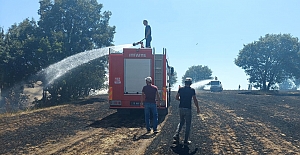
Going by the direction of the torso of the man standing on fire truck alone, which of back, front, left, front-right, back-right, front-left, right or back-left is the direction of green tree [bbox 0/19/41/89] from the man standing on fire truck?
front-right

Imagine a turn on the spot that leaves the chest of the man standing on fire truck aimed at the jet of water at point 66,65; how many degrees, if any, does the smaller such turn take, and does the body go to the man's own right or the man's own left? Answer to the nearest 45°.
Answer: approximately 45° to the man's own right

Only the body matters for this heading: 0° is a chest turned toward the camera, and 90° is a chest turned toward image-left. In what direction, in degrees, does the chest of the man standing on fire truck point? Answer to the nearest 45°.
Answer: approximately 90°

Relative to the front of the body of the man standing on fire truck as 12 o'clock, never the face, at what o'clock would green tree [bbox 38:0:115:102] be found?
The green tree is roughly at 2 o'clock from the man standing on fire truck.

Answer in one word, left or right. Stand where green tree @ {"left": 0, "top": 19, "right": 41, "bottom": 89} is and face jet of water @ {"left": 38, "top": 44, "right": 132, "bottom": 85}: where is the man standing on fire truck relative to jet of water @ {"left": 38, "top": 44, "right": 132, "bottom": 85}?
right

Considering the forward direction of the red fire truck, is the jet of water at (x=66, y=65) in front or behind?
in front

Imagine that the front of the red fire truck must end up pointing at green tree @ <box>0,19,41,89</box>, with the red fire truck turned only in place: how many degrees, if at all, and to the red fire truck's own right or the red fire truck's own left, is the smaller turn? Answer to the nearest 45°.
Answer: approximately 45° to the red fire truck's own left

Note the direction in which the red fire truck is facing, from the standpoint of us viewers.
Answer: facing away from the viewer
